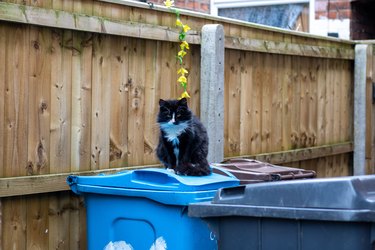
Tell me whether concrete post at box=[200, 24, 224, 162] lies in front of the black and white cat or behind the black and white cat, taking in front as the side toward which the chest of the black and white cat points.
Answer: behind

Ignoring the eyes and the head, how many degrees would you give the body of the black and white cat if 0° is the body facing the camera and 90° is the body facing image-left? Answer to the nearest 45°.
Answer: approximately 45°
